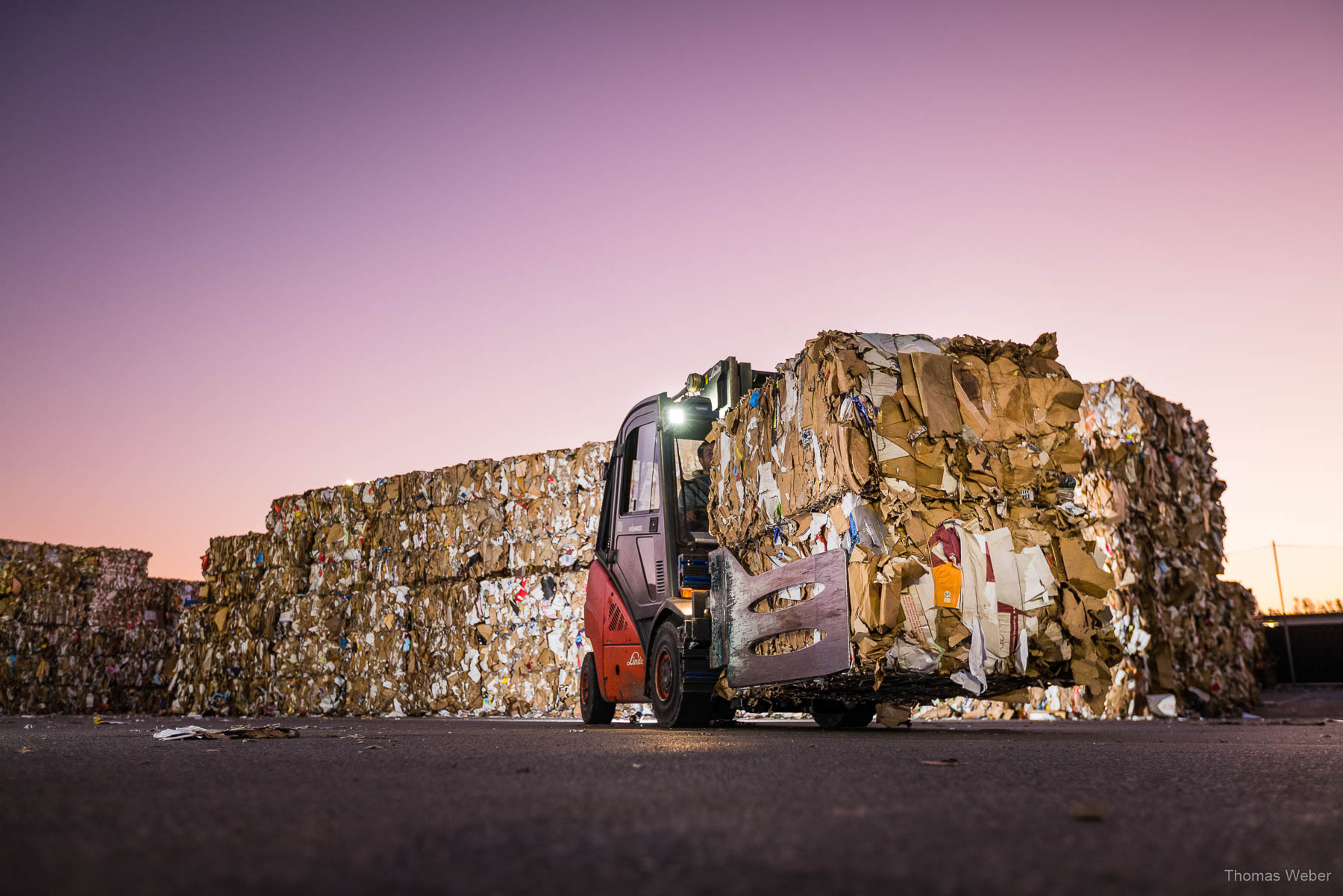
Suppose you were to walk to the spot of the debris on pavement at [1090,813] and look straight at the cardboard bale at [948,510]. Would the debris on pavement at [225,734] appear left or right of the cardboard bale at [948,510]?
left

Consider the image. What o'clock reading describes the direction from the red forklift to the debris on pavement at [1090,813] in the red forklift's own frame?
The debris on pavement is roughly at 1 o'clock from the red forklift.

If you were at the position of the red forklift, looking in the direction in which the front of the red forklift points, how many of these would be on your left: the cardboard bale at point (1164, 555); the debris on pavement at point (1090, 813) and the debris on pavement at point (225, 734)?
1

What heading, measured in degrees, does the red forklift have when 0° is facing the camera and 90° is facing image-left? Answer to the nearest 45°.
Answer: approximately 315°

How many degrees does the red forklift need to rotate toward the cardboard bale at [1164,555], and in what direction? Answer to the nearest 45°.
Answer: approximately 90° to its left

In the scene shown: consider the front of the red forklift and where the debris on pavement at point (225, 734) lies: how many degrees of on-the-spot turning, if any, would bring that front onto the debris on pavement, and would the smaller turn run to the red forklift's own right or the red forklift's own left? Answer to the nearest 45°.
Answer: approximately 90° to the red forklift's own right
